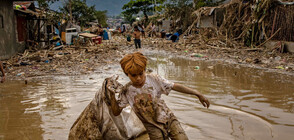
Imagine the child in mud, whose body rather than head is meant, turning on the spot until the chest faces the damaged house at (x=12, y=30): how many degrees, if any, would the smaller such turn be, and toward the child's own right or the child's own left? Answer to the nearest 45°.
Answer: approximately 135° to the child's own right

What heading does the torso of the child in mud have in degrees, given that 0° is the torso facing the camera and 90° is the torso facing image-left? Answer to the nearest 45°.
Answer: approximately 0°

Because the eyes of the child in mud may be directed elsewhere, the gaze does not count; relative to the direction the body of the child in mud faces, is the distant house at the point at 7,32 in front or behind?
behind
